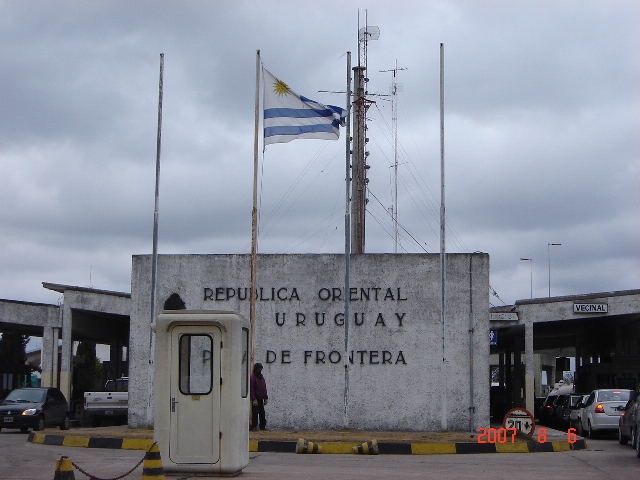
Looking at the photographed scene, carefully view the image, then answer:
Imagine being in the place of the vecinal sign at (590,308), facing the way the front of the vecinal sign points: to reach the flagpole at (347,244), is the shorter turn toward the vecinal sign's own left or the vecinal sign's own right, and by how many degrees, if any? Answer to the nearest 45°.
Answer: approximately 45° to the vecinal sign's own right

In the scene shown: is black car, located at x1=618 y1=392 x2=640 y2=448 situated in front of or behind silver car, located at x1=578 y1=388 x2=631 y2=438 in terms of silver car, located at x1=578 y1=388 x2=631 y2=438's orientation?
behind

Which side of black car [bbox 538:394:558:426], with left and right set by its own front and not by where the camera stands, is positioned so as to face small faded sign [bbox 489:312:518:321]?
back

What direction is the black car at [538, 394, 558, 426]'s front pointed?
away from the camera

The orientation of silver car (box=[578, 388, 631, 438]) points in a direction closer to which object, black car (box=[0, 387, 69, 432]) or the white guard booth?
the black car
